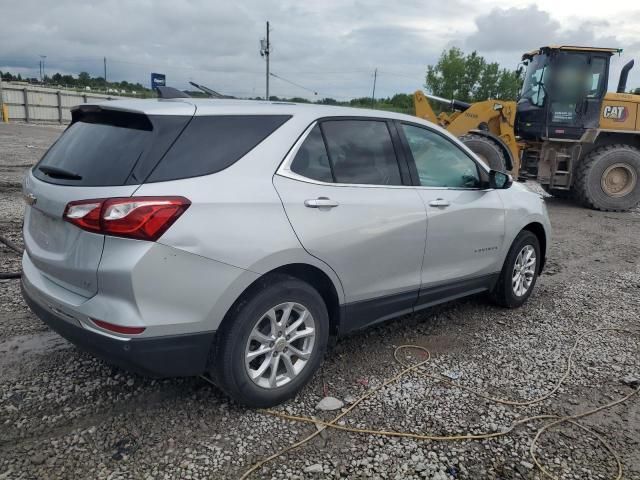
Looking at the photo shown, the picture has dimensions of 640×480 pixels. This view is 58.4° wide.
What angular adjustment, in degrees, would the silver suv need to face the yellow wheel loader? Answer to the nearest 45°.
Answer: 0° — it already faces it

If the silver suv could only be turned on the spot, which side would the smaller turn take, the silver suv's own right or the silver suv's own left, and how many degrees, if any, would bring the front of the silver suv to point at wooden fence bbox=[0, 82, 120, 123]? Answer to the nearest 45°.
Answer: approximately 90° to the silver suv's own left

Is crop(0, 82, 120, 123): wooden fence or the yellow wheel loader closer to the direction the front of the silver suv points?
the yellow wheel loader

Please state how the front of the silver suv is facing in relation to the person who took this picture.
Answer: facing away from the viewer and to the right of the viewer

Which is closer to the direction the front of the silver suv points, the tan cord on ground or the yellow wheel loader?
the yellow wheel loader
